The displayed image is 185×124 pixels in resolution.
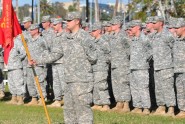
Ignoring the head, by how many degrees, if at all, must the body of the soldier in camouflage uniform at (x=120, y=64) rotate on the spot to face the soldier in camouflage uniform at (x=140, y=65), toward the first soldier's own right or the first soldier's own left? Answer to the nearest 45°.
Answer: approximately 90° to the first soldier's own left

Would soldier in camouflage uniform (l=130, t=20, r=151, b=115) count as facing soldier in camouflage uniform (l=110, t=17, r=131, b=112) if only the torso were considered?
no

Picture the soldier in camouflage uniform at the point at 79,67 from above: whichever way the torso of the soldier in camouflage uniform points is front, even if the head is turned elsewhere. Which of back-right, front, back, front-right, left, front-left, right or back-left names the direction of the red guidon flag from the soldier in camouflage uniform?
right

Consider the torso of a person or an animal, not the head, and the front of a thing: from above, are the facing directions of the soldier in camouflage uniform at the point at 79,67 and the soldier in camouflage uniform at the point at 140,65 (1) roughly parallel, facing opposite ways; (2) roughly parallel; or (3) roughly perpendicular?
roughly parallel

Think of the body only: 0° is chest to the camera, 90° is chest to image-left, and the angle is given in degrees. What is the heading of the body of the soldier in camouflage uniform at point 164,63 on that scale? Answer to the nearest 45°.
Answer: approximately 45°

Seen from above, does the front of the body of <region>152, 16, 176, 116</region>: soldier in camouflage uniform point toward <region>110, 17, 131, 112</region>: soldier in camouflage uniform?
no

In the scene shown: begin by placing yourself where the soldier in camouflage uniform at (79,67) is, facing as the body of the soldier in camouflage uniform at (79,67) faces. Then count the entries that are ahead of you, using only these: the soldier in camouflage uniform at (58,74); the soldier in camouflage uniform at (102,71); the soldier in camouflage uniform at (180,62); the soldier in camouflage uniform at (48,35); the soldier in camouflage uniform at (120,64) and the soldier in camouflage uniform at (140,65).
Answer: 0

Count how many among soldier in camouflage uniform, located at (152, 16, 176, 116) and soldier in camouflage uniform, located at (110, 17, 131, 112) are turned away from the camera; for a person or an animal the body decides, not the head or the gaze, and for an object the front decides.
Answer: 0

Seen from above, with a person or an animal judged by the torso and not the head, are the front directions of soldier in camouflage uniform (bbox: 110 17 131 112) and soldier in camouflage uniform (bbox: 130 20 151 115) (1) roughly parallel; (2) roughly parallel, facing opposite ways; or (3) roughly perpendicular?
roughly parallel

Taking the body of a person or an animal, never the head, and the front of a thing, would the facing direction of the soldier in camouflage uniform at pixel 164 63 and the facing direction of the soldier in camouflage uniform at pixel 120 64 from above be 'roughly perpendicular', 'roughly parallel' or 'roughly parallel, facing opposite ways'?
roughly parallel

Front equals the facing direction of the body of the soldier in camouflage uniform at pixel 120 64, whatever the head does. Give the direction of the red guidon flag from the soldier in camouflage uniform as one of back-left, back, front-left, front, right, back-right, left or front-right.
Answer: front

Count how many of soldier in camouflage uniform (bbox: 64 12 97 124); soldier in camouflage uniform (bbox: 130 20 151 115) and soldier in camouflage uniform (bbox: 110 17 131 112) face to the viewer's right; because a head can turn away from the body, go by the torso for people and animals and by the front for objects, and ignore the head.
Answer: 0

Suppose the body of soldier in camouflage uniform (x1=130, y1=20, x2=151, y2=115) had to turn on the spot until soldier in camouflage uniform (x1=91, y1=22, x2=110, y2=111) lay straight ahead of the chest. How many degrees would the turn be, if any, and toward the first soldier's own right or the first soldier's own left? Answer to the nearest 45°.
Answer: approximately 90° to the first soldier's own right

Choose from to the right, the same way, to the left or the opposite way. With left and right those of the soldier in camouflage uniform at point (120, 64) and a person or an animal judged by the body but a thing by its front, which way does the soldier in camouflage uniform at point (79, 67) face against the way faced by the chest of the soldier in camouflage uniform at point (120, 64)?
the same way

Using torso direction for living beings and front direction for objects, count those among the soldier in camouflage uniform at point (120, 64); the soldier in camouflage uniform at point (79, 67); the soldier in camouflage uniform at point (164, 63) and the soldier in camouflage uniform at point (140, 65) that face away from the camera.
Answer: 0
